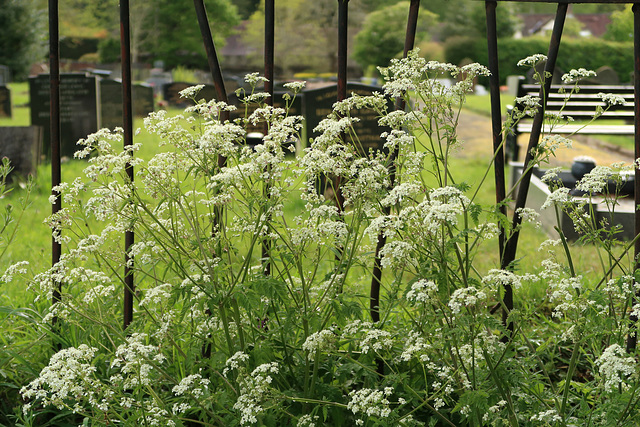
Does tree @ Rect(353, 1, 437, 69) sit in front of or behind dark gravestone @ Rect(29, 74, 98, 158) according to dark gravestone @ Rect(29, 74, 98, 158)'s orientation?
behind

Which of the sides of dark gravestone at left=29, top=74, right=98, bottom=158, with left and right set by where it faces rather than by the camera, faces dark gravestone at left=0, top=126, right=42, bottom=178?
front

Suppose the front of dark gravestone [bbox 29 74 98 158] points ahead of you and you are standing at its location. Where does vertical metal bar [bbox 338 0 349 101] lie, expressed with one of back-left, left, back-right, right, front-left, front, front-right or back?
front

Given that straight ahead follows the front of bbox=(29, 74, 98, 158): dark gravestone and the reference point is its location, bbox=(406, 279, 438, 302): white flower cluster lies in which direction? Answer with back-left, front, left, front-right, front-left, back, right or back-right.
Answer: front

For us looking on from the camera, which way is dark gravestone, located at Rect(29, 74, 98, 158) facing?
facing the viewer

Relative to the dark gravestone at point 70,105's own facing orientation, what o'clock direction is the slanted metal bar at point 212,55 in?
The slanted metal bar is roughly at 12 o'clock from the dark gravestone.

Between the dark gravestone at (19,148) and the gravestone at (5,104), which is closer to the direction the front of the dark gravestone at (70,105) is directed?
the dark gravestone

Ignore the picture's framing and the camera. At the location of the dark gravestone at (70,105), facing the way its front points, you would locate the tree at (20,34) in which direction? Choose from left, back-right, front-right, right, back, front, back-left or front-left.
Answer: back

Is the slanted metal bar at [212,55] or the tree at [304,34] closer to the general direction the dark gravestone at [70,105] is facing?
the slanted metal bar
